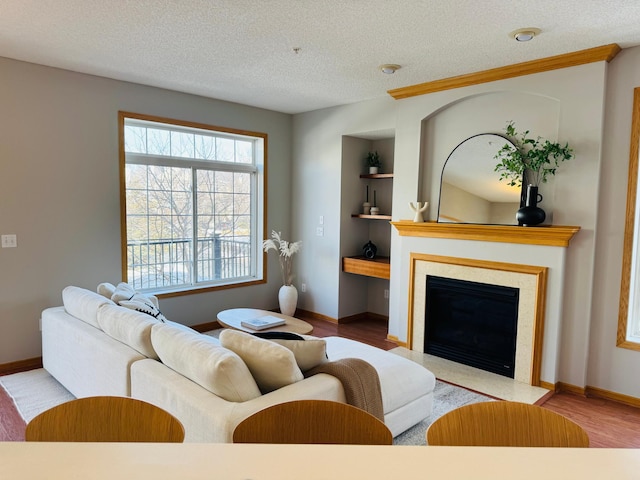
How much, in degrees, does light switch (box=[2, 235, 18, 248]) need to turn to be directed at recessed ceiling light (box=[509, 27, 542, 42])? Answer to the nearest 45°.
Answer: approximately 45° to its left

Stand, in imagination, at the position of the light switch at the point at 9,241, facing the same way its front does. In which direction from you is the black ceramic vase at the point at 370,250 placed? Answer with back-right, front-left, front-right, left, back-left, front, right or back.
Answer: left

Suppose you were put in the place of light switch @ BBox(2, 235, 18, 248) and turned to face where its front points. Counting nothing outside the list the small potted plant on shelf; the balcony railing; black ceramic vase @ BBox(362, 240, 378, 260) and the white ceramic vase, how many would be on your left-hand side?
4

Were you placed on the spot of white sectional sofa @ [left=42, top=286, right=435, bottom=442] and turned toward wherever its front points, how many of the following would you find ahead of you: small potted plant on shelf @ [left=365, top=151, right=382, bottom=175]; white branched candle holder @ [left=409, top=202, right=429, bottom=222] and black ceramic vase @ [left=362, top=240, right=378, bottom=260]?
3

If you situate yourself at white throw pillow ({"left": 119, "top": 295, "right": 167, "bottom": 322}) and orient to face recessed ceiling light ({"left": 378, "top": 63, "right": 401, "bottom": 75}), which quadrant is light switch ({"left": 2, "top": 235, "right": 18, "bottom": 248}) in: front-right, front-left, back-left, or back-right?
back-left

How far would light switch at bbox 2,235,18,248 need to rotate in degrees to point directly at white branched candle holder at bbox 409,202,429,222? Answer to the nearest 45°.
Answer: approximately 45° to its left

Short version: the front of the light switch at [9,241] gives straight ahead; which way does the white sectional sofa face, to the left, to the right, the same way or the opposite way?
to the left

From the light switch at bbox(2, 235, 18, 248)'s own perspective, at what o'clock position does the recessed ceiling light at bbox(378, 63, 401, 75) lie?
The recessed ceiling light is roughly at 10 o'clock from the light switch.

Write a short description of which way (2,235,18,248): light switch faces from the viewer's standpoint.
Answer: facing the viewer

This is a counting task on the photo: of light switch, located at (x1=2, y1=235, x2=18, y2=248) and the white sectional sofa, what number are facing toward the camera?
1

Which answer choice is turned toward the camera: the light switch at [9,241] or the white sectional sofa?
the light switch

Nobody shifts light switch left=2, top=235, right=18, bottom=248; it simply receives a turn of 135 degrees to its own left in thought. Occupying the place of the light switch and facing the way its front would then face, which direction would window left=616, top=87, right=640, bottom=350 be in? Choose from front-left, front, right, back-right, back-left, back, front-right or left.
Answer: right

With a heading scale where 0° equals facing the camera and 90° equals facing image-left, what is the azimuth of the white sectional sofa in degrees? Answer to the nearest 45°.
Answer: approximately 225°

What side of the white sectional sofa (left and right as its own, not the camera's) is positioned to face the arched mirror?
front

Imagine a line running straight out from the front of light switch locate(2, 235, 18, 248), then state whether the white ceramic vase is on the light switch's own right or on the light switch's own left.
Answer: on the light switch's own left
